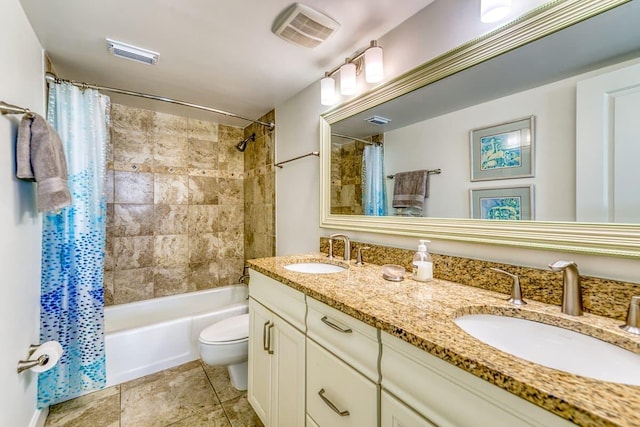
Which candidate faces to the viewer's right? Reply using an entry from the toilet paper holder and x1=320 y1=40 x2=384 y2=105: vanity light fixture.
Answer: the toilet paper holder

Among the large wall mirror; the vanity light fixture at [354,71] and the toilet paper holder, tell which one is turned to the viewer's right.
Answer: the toilet paper holder

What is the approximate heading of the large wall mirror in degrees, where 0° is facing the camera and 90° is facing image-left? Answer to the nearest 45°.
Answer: approximately 45°

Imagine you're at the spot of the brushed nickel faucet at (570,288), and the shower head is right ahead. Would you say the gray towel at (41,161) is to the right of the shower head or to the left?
left

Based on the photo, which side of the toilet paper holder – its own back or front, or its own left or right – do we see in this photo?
right

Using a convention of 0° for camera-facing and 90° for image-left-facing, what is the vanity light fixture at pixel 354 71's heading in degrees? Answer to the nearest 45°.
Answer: approximately 45°

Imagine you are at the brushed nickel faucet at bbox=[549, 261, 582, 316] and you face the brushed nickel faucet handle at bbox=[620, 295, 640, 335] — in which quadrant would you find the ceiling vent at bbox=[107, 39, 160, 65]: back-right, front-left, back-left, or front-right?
back-right
